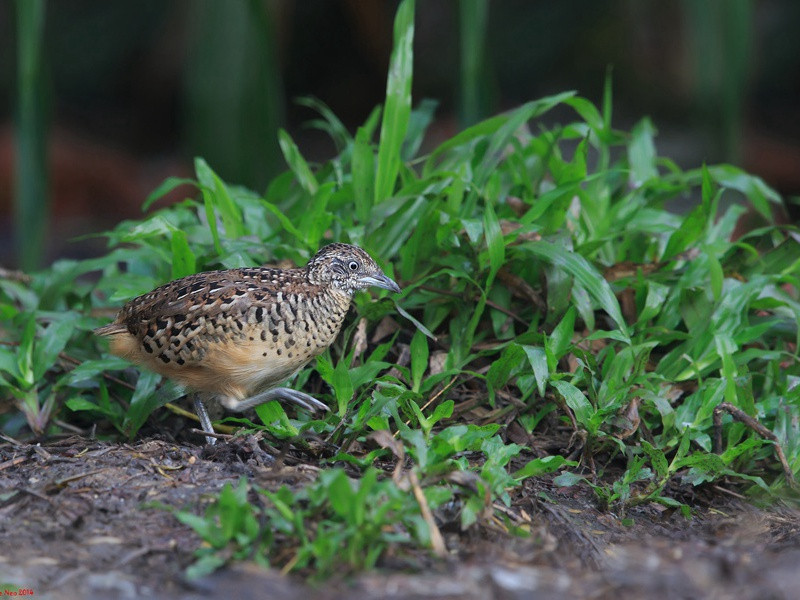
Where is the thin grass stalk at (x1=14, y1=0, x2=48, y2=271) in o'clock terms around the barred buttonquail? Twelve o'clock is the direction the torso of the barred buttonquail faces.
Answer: The thin grass stalk is roughly at 8 o'clock from the barred buttonquail.

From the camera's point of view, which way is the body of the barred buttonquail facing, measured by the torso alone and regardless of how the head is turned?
to the viewer's right
